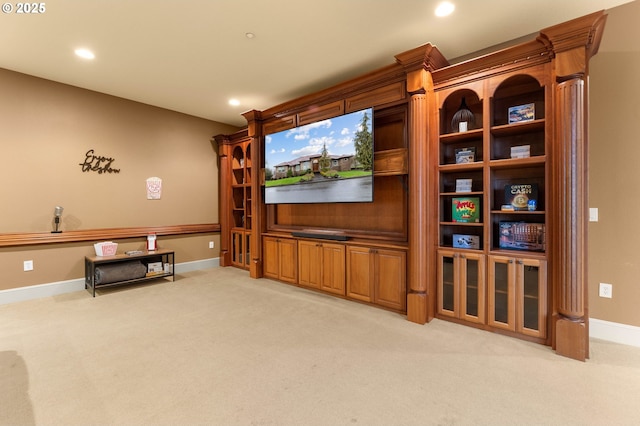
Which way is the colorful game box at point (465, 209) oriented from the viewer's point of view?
toward the camera

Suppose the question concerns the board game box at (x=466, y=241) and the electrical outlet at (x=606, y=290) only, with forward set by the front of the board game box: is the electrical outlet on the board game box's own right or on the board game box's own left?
on the board game box's own left

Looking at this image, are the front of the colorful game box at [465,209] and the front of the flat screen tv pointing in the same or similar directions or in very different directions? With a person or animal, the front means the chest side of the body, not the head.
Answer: same or similar directions

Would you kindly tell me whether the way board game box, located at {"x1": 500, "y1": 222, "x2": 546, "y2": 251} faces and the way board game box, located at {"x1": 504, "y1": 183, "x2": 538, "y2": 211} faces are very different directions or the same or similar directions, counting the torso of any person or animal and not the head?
same or similar directions

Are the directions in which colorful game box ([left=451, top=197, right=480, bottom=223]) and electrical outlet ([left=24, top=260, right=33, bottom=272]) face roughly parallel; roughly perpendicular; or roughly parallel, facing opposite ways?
roughly perpendicular

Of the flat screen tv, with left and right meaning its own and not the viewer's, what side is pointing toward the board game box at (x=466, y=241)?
left

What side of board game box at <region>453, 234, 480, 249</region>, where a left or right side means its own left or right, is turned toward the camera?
front

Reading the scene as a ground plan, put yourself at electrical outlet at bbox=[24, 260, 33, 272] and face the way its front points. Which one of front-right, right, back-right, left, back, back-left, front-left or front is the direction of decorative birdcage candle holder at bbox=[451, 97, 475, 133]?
front-left

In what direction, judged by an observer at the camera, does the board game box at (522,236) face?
facing the viewer

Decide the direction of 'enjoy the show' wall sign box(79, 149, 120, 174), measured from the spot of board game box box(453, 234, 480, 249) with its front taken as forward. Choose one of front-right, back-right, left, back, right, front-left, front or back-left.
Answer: right

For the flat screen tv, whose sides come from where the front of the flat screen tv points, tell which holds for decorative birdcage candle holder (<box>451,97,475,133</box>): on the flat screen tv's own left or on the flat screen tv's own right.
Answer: on the flat screen tv's own left
